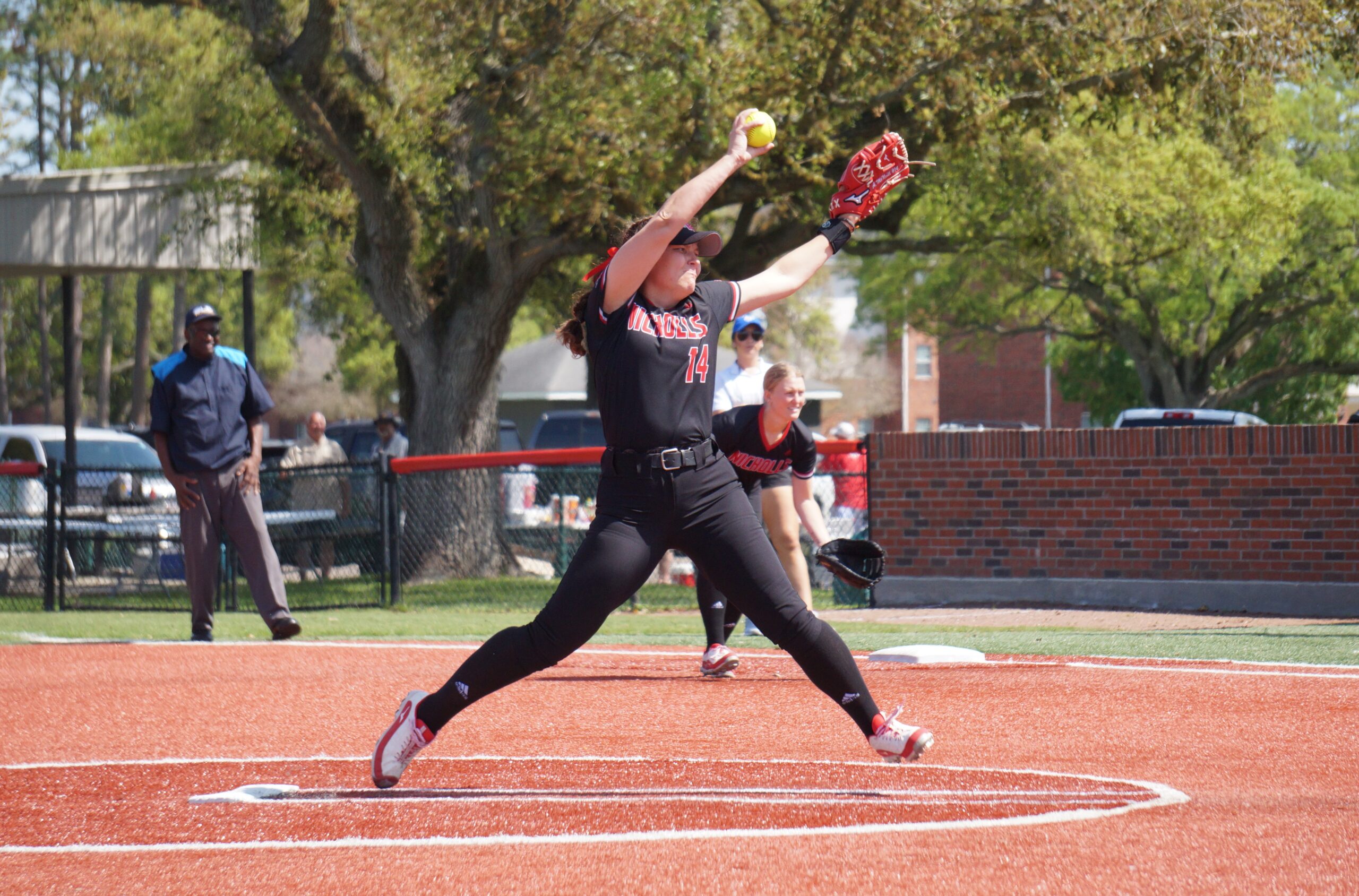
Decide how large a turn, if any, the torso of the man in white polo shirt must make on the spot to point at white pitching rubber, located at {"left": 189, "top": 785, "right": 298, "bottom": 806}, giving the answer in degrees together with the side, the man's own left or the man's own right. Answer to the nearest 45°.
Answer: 0° — they already face it

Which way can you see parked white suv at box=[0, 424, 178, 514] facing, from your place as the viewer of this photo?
facing the viewer and to the right of the viewer

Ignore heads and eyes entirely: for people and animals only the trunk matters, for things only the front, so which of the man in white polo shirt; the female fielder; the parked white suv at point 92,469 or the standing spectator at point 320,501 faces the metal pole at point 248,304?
the parked white suv

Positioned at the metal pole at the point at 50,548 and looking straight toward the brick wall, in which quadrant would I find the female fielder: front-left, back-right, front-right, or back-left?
front-right

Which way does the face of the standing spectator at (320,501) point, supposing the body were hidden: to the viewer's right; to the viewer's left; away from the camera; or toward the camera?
toward the camera

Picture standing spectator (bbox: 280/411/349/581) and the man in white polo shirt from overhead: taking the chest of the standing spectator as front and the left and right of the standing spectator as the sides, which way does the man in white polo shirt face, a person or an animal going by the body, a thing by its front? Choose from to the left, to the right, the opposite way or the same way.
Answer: the same way

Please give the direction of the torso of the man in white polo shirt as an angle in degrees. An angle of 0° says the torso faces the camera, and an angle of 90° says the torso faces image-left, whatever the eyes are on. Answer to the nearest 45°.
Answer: approximately 0°

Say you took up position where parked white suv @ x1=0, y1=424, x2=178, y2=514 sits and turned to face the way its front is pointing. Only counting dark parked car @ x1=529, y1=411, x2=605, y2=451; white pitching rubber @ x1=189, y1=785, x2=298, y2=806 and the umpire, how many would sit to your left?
1

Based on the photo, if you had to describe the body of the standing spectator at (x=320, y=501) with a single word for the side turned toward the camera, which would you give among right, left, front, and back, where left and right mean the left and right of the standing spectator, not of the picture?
front

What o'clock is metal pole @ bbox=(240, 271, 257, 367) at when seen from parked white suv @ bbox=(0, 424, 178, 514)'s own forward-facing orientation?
The metal pole is roughly at 12 o'clock from the parked white suv.

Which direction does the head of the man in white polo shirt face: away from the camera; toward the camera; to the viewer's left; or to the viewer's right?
toward the camera

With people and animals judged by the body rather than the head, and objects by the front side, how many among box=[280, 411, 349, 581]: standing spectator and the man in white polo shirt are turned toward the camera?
2

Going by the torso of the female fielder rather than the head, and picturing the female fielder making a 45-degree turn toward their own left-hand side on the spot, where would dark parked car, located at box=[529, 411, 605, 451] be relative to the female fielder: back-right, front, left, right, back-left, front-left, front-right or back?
left

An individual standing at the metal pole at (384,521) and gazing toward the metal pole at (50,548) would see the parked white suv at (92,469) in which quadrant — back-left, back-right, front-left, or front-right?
front-right

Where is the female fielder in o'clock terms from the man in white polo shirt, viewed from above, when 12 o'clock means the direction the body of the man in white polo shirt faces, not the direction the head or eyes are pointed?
The female fielder is roughly at 12 o'clock from the man in white polo shirt.
